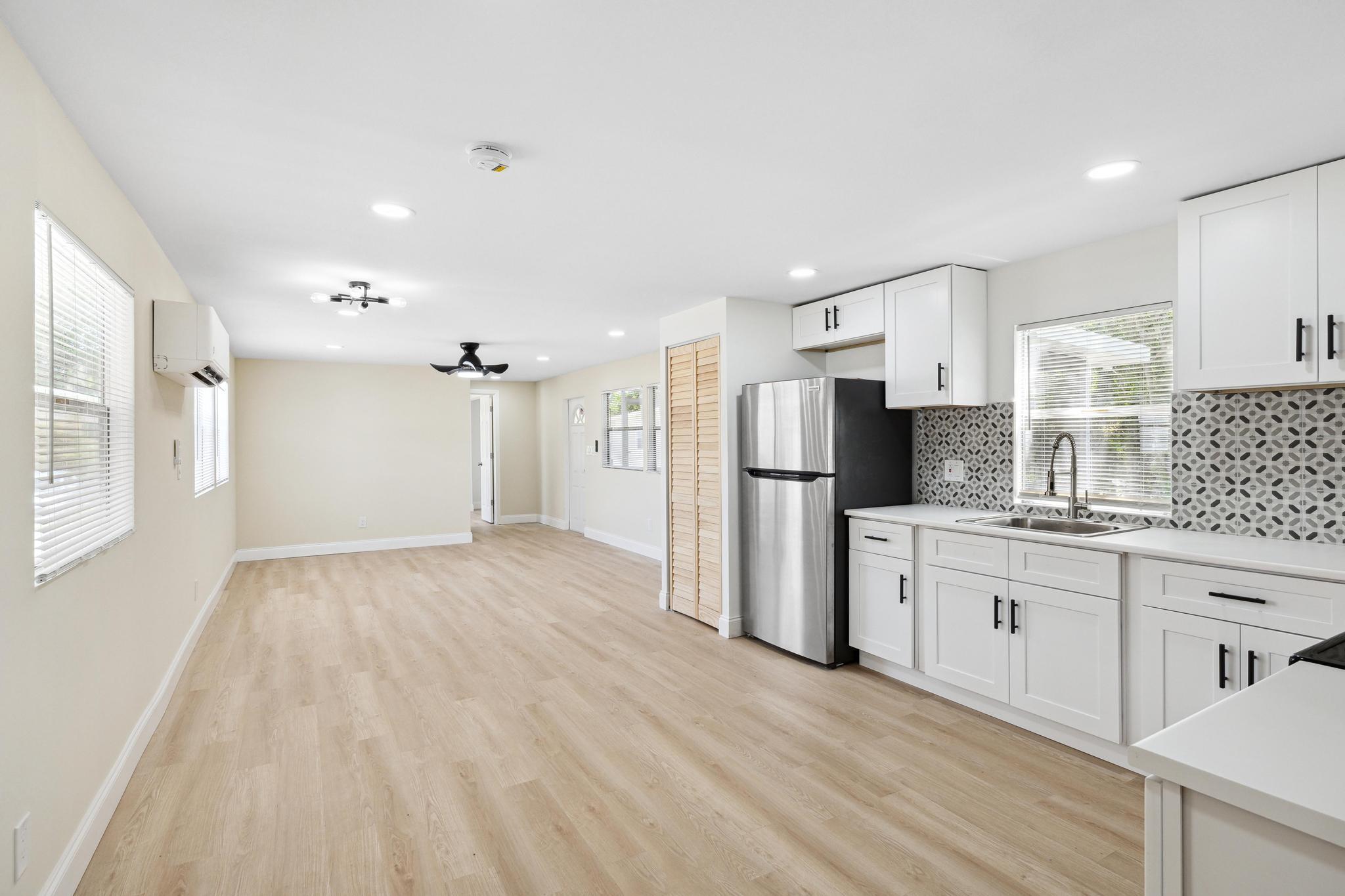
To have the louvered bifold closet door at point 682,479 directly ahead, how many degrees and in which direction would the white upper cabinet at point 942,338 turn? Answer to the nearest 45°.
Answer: approximately 45° to its right

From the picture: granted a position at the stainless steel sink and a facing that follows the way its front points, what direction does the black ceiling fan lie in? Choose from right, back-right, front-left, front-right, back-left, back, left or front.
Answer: front-right

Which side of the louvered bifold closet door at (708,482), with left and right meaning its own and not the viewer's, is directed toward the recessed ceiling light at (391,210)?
front

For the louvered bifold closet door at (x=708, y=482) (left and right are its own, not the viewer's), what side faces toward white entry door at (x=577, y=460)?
right

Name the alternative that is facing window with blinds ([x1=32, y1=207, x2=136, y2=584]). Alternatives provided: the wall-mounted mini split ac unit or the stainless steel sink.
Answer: the stainless steel sink

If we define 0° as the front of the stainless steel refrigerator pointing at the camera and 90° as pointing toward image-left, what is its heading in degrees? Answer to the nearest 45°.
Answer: approximately 45°

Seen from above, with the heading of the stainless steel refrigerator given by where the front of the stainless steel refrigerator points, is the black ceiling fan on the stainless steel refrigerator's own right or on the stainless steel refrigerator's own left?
on the stainless steel refrigerator's own right

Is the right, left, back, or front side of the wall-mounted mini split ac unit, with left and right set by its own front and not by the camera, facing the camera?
right

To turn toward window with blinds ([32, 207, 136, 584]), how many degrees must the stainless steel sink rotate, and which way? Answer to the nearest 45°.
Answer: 0° — it already faces it

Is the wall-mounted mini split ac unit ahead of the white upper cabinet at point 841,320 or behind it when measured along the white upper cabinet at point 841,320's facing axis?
ahead

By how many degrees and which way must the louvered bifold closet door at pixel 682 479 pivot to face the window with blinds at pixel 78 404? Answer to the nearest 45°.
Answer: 0° — it already faces it

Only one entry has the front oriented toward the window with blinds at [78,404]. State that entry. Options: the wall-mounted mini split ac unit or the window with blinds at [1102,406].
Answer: the window with blinds at [1102,406]

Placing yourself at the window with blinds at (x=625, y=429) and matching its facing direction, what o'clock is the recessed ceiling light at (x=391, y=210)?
The recessed ceiling light is roughly at 11 o'clock from the window with blinds.

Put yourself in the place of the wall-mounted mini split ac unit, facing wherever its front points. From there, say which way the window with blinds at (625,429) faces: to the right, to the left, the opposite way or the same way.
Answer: the opposite way
